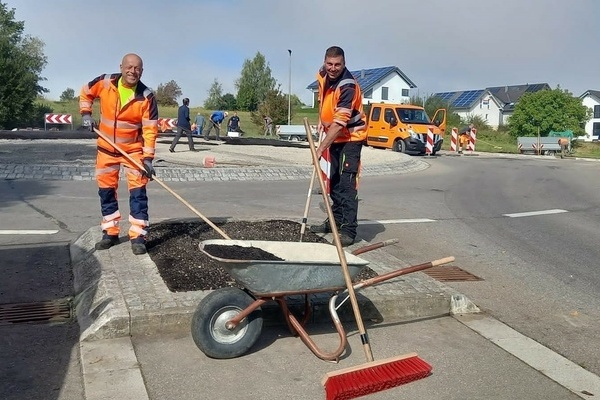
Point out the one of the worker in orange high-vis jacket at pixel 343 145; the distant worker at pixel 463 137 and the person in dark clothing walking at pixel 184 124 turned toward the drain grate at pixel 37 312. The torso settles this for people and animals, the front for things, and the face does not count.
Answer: the worker in orange high-vis jacket

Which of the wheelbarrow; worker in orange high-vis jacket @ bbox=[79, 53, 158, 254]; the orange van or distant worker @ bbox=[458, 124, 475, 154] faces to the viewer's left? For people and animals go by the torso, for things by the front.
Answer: the wheelbarrow

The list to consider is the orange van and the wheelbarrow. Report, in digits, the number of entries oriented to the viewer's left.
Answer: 1

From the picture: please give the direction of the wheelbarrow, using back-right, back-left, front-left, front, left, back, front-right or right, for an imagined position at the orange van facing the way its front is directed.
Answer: front-right

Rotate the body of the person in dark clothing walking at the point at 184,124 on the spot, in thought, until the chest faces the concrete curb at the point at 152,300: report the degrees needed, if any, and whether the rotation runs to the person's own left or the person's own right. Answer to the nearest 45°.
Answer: approximately 90° to the person's own right

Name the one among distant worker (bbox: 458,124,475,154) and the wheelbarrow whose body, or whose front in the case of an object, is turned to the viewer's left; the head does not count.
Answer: the wheelbarrow

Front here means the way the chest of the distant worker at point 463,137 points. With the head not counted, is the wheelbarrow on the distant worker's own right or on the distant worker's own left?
on the distant worker's own right

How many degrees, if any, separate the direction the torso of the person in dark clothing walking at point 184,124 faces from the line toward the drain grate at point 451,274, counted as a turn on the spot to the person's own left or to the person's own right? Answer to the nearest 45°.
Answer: approximately 90° to the person's own right

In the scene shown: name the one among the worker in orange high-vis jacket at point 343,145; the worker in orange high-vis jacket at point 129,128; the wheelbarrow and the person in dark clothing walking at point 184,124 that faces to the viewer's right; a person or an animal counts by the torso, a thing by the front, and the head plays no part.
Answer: the person in dark clothing walking

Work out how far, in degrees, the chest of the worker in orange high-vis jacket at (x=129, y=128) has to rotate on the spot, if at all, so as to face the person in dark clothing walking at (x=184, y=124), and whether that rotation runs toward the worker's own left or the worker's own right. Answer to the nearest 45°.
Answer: approximately 180°
